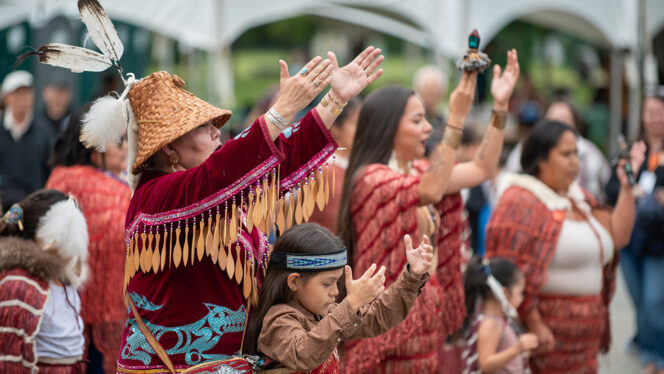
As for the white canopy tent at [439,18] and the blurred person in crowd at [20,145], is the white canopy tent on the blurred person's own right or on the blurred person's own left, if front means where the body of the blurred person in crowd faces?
on the blurred person's own left

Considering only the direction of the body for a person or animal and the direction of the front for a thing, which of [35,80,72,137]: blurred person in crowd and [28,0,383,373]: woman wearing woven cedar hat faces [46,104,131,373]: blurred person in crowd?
[35,80,72,137]: blurred person in crowd

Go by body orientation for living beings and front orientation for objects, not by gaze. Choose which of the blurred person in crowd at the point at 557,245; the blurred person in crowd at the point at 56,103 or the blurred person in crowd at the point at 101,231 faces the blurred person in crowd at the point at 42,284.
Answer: the blurred person in crowd at the point at 56,103

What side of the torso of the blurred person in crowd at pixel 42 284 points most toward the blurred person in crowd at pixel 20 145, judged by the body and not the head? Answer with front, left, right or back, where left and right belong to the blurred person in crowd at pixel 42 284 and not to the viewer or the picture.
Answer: left

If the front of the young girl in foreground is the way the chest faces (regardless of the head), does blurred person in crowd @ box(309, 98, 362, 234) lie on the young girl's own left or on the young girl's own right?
on the young girl's own left

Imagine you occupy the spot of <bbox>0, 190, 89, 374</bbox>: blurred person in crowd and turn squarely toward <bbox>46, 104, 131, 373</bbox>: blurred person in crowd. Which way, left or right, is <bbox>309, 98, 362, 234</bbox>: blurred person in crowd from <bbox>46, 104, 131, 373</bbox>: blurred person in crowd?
right
